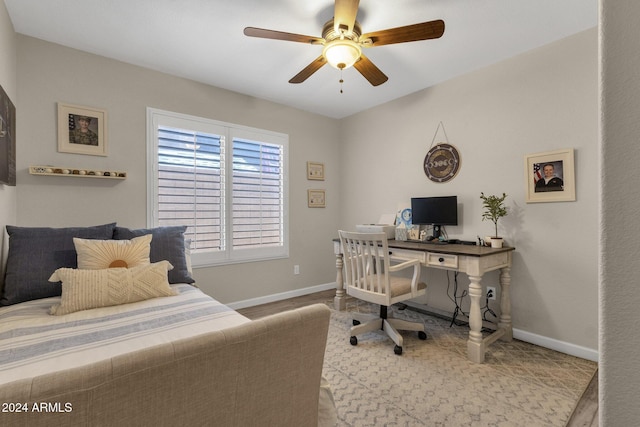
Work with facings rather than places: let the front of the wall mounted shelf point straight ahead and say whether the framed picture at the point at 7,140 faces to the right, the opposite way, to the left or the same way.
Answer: to the left

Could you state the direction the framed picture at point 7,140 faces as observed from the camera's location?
facing to the right of the viewer

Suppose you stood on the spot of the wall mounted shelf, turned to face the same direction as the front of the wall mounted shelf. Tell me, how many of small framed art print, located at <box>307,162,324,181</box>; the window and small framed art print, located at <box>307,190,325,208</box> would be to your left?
3

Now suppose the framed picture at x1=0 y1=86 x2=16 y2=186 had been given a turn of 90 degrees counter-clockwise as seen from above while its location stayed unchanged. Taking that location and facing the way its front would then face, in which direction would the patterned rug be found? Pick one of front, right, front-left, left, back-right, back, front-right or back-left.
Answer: back-right

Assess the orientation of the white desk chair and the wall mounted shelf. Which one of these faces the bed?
the wall mounted shelf

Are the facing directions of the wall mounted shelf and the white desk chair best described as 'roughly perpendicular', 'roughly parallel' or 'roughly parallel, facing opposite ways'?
roughly perpendicular

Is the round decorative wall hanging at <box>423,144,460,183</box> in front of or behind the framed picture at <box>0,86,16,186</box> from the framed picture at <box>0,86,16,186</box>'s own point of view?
in front

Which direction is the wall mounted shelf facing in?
toward the camera

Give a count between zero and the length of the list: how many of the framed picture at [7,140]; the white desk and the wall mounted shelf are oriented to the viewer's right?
1

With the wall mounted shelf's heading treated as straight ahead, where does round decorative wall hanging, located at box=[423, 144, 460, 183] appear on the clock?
The round decorative wall hanging is roughly at 10 o'clock from the wall mounted shelf.

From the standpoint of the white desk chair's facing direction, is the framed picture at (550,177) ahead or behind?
ahead

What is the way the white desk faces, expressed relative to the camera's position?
facing the viewer and to the left of the viewer

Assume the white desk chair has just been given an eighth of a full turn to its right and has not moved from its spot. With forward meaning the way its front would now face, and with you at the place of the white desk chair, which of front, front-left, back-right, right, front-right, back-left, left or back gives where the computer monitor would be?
front-left

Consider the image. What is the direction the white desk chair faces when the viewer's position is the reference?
facing away from the viewer and to the right of the viewer

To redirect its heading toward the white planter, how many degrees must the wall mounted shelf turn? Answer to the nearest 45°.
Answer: approximately 45° to its left

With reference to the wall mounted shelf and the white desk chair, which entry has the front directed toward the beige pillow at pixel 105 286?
the wall mounted shelf

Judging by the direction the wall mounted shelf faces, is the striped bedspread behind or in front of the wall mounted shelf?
in front

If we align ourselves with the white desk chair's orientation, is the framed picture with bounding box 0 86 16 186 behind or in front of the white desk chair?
behind
